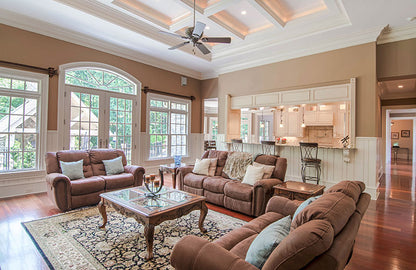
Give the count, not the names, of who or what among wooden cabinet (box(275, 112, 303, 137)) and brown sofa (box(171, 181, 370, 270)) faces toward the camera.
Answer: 1

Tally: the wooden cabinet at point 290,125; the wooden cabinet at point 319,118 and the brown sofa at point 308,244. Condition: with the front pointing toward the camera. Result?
2

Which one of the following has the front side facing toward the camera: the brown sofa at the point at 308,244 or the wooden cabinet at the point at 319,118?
the wooden cabinet

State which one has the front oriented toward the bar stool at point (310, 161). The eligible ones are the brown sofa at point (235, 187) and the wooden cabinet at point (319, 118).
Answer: the wooden cabinet

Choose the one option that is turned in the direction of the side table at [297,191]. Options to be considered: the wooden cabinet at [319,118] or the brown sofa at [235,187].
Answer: the wooden cabinet

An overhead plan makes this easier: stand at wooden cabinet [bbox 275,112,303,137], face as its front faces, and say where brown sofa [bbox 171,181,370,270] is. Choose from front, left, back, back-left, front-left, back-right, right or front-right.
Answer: front

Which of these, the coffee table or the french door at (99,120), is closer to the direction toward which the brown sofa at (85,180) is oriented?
the coffee table

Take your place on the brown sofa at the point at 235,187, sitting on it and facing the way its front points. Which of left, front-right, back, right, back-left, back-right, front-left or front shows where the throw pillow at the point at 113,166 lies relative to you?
front-right

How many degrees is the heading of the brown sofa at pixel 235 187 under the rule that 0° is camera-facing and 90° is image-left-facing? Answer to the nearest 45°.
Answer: approximately 45°

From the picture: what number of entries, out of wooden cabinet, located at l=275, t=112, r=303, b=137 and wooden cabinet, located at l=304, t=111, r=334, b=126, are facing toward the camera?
2

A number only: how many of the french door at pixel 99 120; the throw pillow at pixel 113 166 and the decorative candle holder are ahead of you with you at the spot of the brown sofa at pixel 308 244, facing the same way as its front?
3

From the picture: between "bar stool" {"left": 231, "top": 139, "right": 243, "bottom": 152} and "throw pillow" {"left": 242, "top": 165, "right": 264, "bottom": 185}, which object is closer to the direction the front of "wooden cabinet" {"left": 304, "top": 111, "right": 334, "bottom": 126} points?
the throw pillow

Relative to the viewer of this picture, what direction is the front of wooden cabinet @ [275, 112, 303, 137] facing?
facing the viewer

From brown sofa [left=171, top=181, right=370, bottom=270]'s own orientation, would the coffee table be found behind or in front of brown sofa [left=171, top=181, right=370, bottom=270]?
in front

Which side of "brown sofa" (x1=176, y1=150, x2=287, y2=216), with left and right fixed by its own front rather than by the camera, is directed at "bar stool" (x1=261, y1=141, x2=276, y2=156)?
back

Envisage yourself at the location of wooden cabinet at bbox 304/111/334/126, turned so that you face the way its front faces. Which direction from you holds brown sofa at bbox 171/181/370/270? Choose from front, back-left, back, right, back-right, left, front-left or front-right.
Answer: front

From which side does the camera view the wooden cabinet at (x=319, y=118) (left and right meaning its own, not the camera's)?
front
